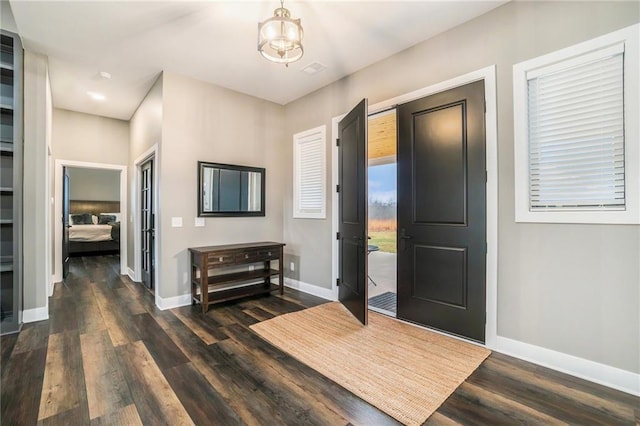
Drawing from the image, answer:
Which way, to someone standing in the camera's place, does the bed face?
facing the viewer

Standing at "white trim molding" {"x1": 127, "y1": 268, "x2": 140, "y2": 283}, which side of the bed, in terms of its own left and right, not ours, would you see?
front

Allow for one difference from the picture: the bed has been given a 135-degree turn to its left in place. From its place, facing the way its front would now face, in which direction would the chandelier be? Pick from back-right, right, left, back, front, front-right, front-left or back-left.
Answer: back-right

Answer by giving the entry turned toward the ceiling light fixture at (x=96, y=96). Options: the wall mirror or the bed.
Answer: the bed

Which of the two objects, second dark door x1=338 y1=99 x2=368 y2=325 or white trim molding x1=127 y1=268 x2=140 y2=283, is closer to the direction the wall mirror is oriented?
the second dark door

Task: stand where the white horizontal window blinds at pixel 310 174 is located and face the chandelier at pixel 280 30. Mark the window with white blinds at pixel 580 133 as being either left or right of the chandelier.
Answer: left

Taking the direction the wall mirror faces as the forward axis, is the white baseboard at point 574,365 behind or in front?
in front

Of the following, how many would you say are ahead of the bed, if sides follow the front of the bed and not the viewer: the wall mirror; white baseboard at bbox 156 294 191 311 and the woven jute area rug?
3

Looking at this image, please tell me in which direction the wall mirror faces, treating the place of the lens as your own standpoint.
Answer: facing the viewer and to the right of the viewer

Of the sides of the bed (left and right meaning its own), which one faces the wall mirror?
front

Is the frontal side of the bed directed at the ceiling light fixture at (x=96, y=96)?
yes

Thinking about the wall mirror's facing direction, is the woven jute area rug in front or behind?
in front

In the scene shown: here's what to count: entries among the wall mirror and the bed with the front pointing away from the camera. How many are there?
0
